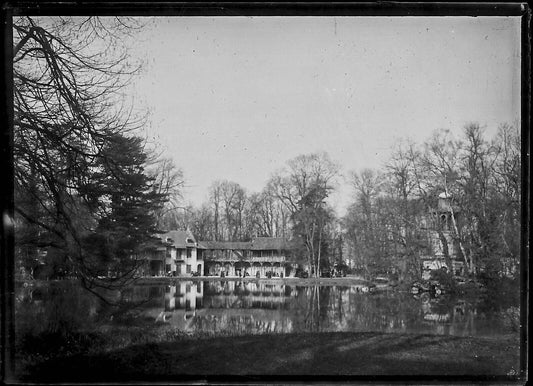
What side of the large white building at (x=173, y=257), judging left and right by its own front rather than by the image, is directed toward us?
front
